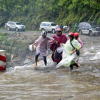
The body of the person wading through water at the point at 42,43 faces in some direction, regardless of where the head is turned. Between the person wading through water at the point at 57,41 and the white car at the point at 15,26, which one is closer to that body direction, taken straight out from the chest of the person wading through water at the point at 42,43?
the person wading through water

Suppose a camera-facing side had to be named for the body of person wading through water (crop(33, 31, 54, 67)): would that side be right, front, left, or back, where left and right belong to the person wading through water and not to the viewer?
front

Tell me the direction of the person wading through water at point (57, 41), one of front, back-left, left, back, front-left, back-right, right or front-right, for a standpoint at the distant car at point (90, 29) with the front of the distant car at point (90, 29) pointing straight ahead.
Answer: front-right

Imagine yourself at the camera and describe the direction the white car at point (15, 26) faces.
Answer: facing the viewer and to the right of the viewer
